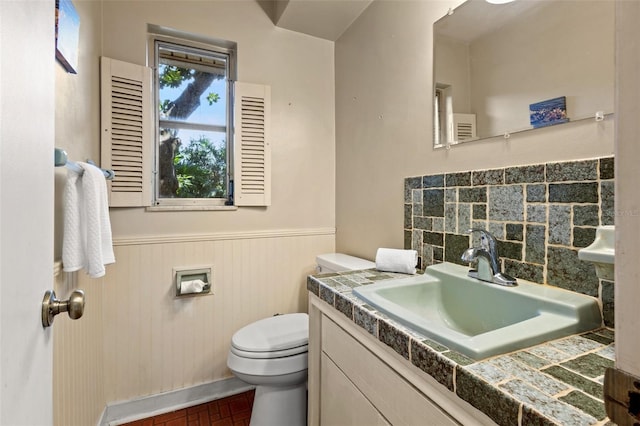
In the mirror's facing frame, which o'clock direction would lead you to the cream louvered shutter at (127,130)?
The cream louvered shutter is roughly at 1 o'clock from the mirror.

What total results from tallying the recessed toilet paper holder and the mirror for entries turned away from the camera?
0

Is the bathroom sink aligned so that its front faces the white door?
yes

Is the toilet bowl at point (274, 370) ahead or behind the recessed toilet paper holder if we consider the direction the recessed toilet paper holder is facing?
ahead

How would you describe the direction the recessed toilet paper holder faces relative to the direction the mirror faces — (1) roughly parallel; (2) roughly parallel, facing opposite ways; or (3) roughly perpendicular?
roughly perpendicular

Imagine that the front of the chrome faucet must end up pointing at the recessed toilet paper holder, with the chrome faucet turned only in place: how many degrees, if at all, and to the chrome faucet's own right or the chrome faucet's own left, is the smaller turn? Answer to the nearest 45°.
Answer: approximately 45° to the chrome faucet's own right

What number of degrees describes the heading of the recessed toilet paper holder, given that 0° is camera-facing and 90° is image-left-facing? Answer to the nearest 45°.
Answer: approximately 0°

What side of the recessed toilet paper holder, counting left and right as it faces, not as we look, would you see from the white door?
front
